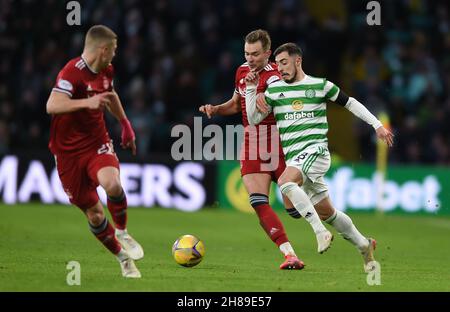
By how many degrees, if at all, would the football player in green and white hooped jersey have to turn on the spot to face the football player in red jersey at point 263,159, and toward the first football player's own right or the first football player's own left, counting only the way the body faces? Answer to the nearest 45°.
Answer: approximately 90° to the first football player's own right

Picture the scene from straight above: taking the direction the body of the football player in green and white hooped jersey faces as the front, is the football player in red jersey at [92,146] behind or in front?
in front

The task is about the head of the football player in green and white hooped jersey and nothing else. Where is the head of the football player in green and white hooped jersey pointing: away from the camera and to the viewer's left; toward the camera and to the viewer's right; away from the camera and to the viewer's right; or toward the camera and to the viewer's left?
toward the camera and to the viewer's left
